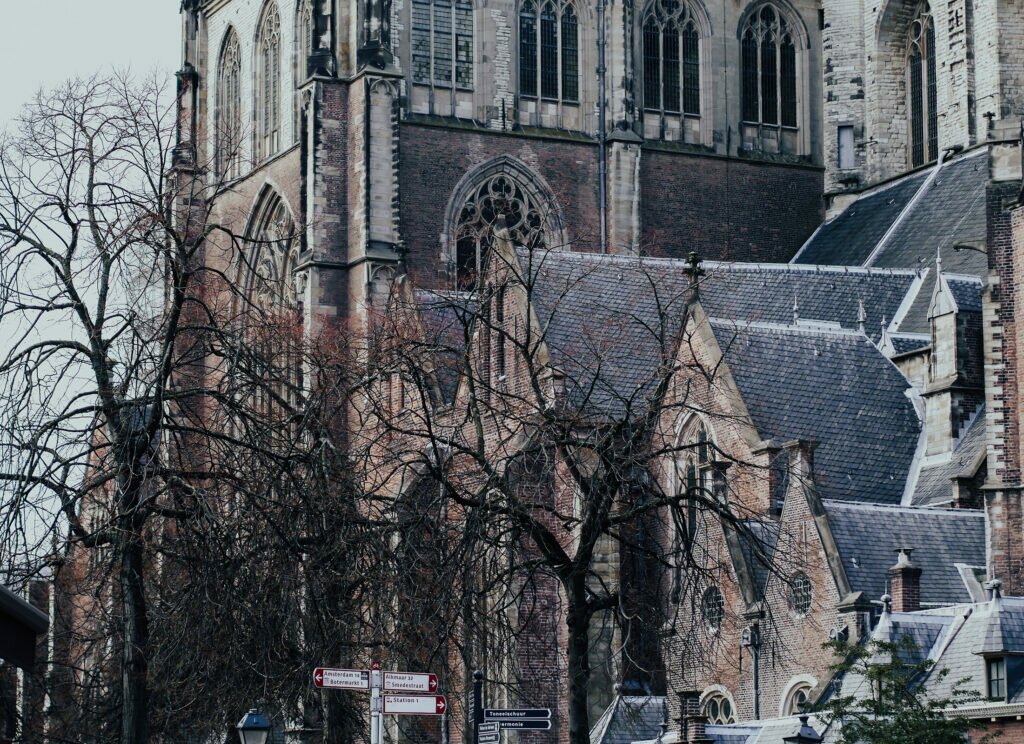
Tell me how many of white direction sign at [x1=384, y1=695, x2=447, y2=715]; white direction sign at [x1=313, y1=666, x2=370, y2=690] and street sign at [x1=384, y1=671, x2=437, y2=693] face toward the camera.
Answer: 3

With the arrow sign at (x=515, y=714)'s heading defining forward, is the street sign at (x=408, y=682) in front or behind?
in front

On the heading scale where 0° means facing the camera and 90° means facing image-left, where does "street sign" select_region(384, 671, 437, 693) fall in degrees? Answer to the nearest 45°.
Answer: approximately 0°

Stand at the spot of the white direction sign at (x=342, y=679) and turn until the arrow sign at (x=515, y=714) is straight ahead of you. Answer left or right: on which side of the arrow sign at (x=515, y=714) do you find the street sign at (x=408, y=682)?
right

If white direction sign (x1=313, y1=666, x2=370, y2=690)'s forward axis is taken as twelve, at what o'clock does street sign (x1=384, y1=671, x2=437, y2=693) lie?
The street sign is roughly at 8 o'clock from the white direction sign.

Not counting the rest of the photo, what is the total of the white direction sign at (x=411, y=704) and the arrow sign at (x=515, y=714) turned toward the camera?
2
